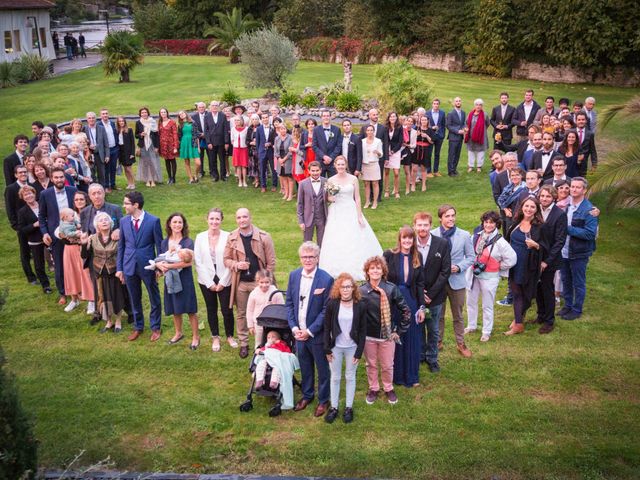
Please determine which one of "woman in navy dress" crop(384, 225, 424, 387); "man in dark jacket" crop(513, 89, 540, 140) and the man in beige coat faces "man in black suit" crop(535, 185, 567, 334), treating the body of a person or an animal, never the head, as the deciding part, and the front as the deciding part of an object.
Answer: "man in dark jacket" crop(513, 89, 540, 140)

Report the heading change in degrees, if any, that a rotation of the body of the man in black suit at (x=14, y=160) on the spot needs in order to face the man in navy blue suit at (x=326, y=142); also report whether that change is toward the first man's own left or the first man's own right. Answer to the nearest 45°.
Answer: approximately 45° to the first man's own left

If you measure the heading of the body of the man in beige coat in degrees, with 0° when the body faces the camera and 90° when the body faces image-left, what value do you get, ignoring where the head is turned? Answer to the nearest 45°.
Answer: approximately 0°

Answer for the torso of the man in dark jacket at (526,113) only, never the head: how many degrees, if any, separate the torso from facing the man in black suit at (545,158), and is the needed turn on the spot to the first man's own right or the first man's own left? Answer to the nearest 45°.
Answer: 0° — they already face them

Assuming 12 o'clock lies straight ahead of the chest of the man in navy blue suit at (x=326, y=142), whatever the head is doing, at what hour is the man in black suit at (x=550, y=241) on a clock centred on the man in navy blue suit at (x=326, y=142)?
the man in black suit at (x=550, y=241) is roughly at 11 o'clock from the man in navy blue suit at (x=326, y=142).
